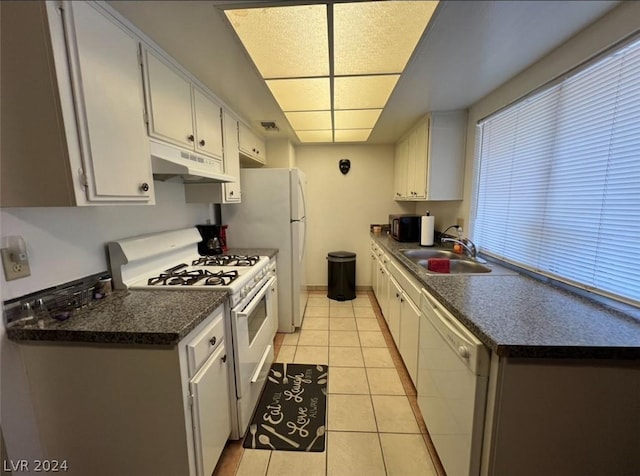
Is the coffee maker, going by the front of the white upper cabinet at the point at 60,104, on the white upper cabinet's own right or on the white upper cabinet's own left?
on the white upper cabinet's own left

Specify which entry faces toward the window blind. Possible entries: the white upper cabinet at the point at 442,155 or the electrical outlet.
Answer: the electrical outlet

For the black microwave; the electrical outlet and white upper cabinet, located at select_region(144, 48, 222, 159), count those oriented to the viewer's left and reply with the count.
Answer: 1

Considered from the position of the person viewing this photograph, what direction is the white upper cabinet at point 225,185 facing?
facing to the right of the viewer

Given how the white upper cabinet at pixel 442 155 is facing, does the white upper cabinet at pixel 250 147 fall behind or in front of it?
in front

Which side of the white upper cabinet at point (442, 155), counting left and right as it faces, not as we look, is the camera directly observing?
left

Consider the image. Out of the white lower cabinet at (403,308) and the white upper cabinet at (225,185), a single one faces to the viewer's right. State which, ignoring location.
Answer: the white upper cabinet

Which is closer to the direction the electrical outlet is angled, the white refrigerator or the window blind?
the window blind

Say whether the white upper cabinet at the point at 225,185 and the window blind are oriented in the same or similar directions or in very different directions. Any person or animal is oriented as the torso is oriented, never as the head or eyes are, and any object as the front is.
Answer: very different directions

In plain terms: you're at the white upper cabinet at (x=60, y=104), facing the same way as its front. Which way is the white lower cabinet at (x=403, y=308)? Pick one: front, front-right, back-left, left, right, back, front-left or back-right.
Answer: front-left

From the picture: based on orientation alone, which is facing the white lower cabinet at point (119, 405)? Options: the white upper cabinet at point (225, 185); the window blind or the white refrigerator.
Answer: the window blind

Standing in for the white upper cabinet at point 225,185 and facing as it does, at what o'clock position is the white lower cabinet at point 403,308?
The white lower cabinet is roughly at 1 o'clock from the white upper cabinet.

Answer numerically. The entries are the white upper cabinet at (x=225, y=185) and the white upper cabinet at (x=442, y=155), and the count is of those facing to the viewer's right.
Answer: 1
